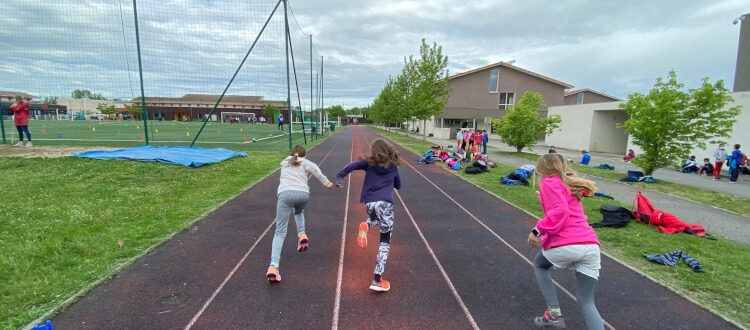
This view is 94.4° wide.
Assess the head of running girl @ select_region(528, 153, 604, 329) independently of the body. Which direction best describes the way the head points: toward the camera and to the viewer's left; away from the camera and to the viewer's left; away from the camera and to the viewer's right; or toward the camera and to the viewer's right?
away from the camera and to the viewer's left

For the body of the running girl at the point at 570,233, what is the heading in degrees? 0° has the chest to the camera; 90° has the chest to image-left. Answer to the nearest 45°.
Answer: approximately 135°

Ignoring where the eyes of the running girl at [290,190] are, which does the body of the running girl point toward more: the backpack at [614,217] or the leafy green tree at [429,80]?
the leafy green tree

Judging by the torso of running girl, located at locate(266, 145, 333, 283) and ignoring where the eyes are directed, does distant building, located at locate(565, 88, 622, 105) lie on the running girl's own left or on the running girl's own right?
on the running girl's own right

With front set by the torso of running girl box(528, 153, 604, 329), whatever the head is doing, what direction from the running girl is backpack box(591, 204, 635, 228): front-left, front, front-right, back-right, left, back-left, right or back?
front-right

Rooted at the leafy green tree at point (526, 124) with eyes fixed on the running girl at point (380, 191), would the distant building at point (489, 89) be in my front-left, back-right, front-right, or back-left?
back-right

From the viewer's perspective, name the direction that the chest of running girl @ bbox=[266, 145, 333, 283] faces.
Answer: away from the camera

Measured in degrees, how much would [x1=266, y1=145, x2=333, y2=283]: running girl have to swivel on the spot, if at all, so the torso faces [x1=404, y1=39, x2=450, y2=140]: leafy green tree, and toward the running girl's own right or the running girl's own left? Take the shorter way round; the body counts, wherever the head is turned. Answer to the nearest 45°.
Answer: approximately 45° to the running girl's own right

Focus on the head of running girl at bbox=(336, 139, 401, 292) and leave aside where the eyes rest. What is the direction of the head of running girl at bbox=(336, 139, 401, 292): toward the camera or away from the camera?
away from the camera

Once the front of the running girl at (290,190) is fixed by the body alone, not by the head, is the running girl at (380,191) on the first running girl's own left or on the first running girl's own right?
on the first running girl's own right

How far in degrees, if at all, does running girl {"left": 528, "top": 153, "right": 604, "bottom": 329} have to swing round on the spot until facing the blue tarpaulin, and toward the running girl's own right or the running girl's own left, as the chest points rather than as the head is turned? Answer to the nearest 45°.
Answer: approximately 45° to the running girl's own left

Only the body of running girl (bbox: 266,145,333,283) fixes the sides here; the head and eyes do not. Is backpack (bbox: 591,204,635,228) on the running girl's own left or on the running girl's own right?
on the running girl's own right

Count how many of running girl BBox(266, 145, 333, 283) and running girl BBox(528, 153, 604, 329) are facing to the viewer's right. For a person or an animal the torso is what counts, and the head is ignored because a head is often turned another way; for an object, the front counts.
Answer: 0

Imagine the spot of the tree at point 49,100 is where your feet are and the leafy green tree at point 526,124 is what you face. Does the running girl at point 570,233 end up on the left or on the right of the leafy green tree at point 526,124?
right

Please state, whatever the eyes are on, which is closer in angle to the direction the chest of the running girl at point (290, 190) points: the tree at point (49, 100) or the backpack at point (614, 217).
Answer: the tree

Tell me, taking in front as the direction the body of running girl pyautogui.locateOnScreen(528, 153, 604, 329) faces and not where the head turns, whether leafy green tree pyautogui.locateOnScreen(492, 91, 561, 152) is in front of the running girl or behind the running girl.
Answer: in front
